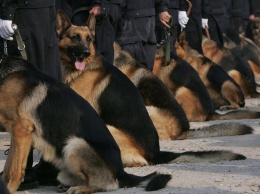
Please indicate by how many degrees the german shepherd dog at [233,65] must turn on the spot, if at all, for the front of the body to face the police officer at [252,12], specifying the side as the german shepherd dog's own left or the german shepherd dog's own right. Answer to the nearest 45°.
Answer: approximately 90° to the german shepherd dog's own right

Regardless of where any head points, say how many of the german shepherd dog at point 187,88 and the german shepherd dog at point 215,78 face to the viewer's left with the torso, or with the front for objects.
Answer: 2

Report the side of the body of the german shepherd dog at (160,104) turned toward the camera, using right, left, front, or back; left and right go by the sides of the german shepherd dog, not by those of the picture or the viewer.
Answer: left

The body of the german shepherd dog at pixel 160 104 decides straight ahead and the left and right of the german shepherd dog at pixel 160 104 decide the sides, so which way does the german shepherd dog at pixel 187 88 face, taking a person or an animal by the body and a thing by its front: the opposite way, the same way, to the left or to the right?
the same way

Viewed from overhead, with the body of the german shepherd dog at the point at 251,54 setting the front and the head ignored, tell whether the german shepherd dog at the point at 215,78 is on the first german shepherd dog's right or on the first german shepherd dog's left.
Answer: on the first german shepherd dog's left

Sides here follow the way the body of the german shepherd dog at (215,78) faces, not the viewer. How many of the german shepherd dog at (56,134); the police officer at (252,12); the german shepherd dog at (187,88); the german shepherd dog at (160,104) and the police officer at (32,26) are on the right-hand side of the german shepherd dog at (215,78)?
1

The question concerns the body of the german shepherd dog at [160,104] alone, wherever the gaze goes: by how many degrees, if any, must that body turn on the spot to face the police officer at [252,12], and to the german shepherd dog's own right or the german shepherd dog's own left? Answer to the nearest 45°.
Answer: approximately 90° to the german shepherd dog's own right

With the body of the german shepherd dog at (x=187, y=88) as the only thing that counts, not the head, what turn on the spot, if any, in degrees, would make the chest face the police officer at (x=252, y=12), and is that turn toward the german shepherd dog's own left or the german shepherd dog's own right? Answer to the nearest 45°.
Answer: approximately 90° to the german shepherd dog's own right

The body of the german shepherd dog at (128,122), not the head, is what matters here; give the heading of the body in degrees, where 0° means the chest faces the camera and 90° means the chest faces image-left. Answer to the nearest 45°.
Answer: approximately 90°

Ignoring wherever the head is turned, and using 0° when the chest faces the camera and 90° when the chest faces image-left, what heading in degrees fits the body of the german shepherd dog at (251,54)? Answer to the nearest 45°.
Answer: approximately 90°

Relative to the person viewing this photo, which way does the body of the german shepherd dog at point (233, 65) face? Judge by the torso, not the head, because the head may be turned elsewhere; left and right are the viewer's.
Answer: facing to the left of the viewer

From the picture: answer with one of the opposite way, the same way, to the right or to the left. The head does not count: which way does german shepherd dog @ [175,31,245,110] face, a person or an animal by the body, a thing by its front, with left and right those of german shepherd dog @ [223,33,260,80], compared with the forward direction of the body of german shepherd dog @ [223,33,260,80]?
the same way

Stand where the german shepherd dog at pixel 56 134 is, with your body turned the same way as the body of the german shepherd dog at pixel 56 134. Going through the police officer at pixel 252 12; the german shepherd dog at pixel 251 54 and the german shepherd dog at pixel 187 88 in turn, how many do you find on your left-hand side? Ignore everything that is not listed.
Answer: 0

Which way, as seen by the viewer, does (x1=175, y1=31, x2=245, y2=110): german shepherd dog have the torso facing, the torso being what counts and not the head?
to the viewer's left

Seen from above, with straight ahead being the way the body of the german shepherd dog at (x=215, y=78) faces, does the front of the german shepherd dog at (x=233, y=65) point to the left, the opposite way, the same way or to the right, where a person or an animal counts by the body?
the same way

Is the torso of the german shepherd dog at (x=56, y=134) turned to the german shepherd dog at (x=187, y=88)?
no
